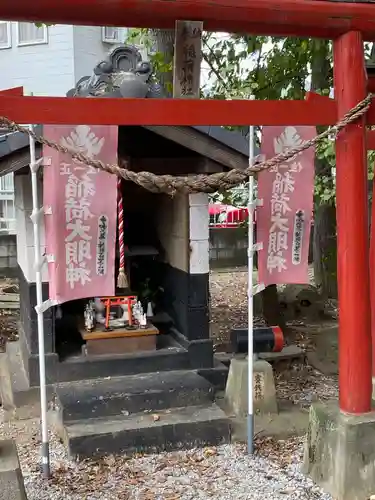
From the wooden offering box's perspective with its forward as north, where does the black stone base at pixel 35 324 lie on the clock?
The black stone base is roughly at 3 o'clock from the wooden offering box.

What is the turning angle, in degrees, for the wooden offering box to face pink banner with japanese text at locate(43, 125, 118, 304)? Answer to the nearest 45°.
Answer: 0° — it already faces it

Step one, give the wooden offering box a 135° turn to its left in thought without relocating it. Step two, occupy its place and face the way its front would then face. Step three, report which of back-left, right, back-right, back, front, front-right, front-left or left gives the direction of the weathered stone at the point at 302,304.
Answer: front

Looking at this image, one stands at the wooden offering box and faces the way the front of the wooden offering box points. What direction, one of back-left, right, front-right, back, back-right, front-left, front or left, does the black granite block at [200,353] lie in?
left

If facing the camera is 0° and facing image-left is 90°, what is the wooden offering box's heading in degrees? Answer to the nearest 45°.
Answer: approximately 0°

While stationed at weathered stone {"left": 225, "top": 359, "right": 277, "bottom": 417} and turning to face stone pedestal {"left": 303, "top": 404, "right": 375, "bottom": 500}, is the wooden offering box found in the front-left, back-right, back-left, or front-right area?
back-right

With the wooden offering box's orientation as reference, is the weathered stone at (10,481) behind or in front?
in front

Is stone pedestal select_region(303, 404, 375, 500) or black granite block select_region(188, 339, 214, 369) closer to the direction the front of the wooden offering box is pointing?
the stone pedestal

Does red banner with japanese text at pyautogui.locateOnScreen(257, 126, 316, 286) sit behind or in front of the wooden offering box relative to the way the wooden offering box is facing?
in front

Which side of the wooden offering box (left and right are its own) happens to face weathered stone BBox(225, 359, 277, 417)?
left

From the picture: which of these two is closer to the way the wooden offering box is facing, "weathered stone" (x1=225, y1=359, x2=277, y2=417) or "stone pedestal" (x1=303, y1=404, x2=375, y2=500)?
the stone pedestal

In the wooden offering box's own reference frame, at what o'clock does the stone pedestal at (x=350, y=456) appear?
The stone pedestal is roughly at 11 o'clock from the wooden offering box.
